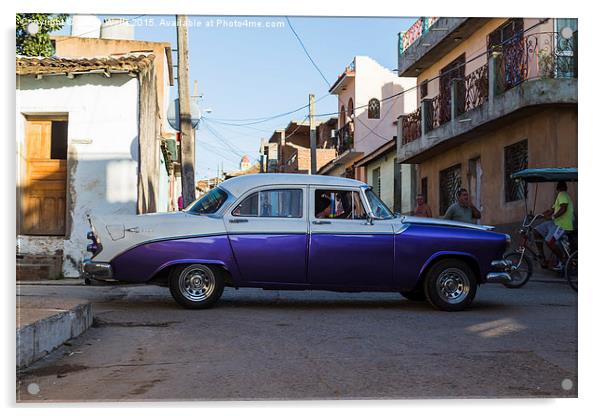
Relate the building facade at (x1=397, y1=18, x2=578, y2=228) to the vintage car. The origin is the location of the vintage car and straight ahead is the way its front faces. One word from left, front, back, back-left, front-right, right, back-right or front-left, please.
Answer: front-left

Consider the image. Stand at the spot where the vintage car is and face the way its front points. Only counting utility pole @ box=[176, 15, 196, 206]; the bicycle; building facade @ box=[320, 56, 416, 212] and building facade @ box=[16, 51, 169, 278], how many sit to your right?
0

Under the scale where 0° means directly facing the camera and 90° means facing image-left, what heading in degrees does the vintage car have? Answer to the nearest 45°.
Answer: approximately 270°

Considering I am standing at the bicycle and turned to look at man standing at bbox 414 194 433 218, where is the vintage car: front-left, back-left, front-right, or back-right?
back-left

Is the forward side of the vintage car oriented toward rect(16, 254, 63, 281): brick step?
no

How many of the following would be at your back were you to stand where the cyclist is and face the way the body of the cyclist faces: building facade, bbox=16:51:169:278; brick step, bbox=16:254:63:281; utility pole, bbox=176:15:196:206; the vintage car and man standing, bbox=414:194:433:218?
0

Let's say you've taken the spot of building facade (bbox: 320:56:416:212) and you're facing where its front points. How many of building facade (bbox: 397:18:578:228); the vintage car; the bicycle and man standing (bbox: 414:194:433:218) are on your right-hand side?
0

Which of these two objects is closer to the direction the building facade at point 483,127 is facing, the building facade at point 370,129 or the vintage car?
the vintage car

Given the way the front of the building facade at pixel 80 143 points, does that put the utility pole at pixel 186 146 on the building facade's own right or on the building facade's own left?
on the building facade's own left

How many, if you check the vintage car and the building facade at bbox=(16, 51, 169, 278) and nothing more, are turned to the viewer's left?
0

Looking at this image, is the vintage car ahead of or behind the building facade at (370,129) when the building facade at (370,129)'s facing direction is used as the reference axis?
ahead

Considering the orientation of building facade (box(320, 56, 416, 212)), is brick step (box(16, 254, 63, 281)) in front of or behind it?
in front

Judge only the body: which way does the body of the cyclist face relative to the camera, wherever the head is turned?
to the viewer's left

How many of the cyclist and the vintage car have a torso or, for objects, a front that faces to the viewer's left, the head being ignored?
1

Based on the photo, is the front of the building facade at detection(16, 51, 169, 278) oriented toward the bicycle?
no

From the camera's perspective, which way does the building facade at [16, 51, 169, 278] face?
toward the camera
